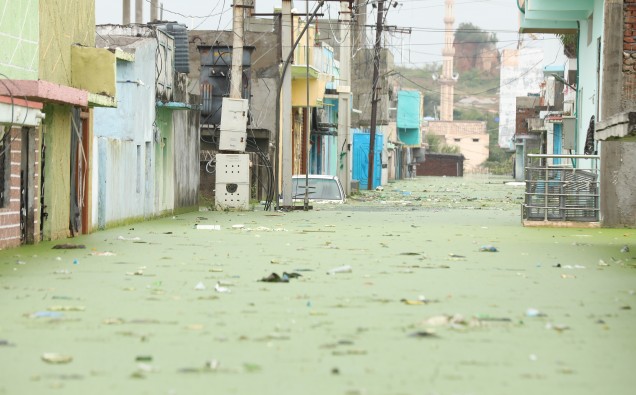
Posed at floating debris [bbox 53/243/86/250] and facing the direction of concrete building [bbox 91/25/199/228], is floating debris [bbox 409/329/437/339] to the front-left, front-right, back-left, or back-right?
back-right

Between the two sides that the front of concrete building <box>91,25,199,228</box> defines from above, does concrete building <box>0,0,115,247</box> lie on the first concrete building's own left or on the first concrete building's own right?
on the first concrete building's own right

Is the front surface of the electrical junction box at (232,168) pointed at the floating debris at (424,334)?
yes
